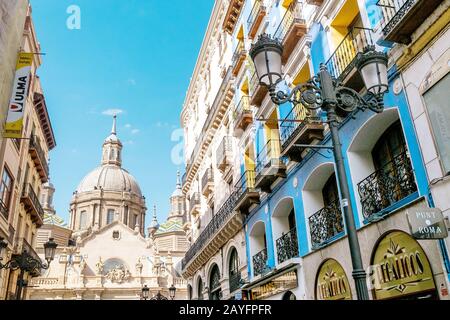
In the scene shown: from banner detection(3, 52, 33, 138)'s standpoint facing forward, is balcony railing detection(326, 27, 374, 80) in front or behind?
in front

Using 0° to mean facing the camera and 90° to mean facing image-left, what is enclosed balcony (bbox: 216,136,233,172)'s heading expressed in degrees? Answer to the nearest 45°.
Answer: approximately 45°

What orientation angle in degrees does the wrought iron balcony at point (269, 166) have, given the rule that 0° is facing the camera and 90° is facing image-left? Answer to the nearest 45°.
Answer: approximately 45°

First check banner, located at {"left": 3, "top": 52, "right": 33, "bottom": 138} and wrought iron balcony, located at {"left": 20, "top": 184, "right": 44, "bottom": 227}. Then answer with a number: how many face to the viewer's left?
0

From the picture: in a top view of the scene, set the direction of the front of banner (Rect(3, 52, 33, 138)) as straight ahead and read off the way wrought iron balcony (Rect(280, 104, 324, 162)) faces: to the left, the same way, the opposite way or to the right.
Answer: to the right

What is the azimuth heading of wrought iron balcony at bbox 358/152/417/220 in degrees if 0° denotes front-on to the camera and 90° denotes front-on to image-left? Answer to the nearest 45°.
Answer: approximately 45°
